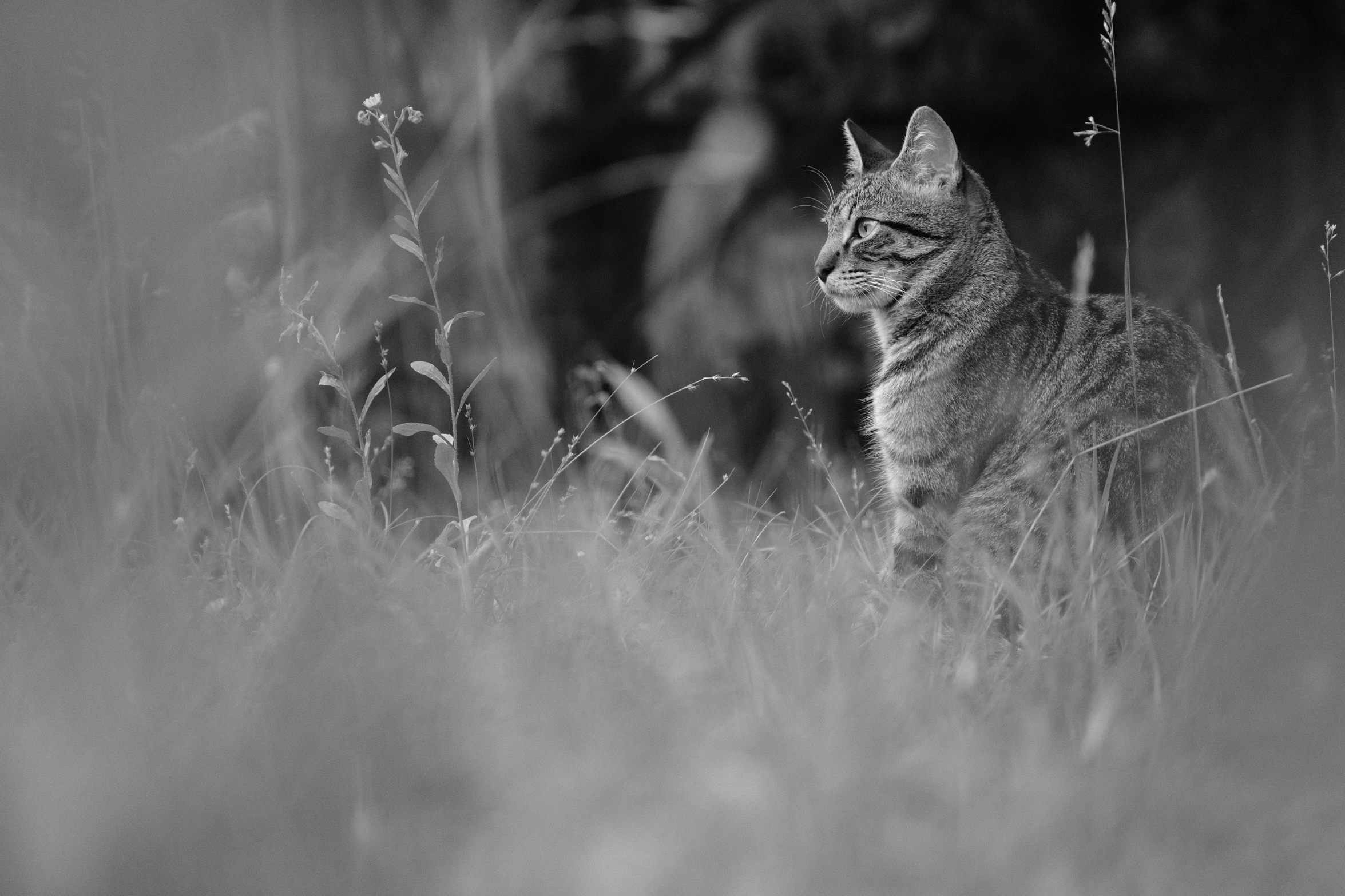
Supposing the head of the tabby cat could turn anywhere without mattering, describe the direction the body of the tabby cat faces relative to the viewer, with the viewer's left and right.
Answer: facing to the left of the viewer
